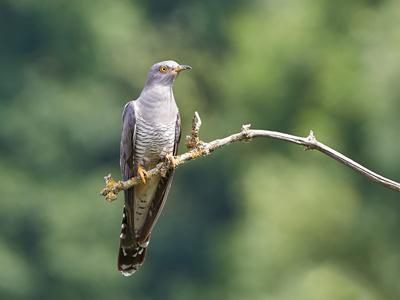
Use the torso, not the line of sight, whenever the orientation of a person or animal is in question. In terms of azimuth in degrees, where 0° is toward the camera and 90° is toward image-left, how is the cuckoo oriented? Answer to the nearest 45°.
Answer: approximately 315°
